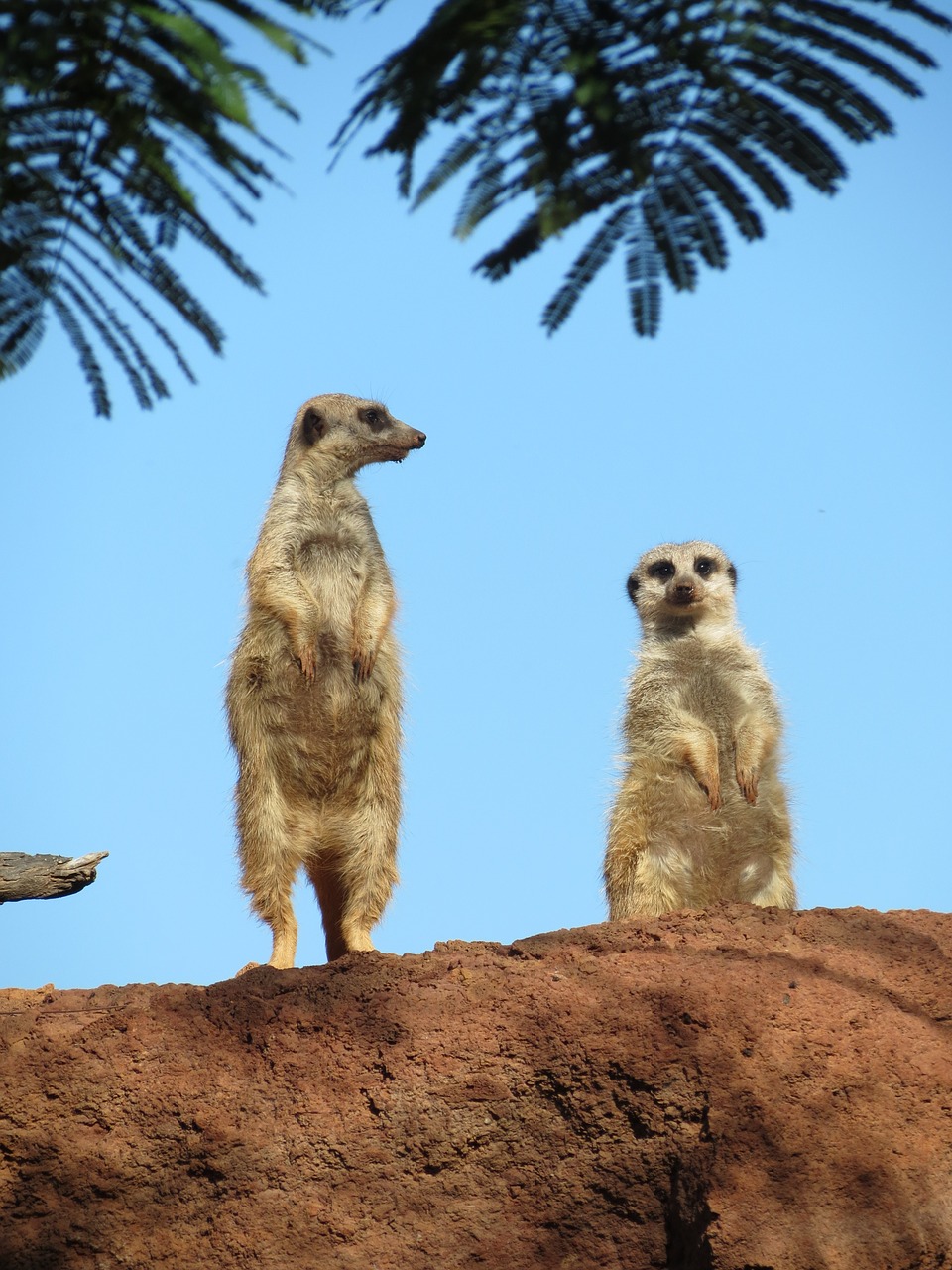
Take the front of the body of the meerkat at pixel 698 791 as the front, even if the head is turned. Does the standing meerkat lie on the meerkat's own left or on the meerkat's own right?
on the meerkat's own right

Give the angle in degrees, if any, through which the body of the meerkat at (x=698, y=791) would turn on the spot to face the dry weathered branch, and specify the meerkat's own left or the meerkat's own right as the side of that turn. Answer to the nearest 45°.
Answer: approximately 45° to the meerkat's own right

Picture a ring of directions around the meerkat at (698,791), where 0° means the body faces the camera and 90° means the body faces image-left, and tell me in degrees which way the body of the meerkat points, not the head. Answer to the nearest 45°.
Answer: approximately 0°
